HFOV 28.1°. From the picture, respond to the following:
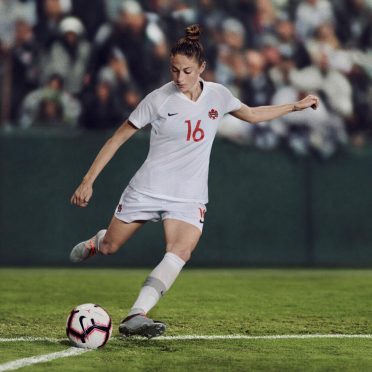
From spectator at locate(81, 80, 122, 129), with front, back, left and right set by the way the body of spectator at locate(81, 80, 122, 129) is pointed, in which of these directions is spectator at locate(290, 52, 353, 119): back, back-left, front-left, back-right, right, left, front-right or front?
left

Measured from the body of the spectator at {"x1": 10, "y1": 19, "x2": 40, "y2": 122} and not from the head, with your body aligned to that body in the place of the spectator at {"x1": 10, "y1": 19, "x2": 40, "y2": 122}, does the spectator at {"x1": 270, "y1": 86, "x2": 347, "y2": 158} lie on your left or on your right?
on your left

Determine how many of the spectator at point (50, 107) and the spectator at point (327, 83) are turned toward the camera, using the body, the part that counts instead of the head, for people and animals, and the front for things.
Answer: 2

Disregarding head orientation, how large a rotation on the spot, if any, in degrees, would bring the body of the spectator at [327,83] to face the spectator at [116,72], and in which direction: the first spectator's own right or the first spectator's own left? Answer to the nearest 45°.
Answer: approximately 90° to the first spectator's own right

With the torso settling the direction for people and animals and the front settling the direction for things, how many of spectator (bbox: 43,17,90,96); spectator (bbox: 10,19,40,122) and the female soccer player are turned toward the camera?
3

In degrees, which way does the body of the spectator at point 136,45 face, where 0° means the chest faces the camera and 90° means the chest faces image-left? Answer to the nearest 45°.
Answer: approximately 0°

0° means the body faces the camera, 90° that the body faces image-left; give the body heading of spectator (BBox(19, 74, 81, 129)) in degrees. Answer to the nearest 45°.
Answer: approximately 0°
